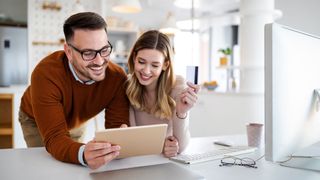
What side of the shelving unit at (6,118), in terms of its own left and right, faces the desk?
front

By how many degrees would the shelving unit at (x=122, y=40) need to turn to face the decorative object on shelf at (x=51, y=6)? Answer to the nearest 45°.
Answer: approximately 45° to its right

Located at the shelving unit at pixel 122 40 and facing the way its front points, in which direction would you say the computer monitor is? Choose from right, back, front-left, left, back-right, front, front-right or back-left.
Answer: front

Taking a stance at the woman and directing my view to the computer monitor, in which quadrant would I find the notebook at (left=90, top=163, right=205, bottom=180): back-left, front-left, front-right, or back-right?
front-right

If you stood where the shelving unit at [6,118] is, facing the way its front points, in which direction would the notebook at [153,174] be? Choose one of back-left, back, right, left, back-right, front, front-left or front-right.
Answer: front

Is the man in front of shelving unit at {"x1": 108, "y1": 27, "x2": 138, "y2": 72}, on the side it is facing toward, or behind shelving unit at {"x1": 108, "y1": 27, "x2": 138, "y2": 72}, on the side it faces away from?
in front

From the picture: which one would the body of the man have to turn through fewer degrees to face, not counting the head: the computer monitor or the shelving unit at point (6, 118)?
the computer monitor

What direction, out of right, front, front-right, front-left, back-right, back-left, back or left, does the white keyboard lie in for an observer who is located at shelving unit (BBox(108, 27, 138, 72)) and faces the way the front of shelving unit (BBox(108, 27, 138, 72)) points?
front

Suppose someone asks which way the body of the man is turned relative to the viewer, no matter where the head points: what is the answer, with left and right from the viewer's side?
facing the viewer and to the right of the viewer

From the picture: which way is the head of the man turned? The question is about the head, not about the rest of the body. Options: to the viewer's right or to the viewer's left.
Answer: to the viewer's right

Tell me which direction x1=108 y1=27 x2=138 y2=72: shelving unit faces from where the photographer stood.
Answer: facing the viewer

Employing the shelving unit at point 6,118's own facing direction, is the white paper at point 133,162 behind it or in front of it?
in front
